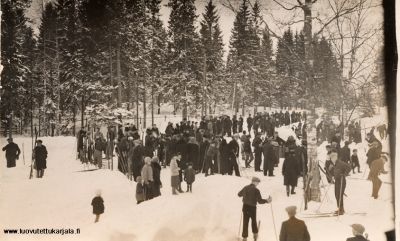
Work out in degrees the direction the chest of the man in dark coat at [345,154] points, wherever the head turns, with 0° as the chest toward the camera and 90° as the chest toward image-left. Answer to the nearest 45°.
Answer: approximately 180°

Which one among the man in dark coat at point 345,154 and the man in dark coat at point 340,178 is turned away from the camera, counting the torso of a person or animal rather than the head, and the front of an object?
the man in dark coat at point 345,154

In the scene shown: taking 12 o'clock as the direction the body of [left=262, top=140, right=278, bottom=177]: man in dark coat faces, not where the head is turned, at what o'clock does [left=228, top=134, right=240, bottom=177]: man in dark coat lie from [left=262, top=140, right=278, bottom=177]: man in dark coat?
[left=228, top=134, right=240, bottom=177]: man in dark coat is roughly at 8 o'clock from [left=262, top=140, right=278, bottom=177]: man in dark coat.

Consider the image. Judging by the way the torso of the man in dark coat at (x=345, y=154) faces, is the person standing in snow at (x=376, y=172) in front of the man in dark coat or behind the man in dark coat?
behind

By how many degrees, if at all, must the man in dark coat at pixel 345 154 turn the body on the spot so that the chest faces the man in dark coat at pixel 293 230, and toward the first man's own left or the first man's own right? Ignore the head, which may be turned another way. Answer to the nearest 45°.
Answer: approximately 180°

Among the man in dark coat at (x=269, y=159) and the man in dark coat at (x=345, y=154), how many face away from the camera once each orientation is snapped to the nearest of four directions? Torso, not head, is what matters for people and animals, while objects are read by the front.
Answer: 2

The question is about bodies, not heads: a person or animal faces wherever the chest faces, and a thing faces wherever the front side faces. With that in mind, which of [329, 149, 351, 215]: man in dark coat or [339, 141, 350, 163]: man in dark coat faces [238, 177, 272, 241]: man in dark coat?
[329, 149, 351, 215]: man in dark coat

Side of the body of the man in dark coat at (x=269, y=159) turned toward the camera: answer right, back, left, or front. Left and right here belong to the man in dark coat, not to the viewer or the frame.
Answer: back

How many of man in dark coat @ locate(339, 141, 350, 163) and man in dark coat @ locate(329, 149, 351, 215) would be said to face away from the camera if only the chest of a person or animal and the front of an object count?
1
